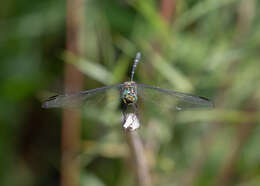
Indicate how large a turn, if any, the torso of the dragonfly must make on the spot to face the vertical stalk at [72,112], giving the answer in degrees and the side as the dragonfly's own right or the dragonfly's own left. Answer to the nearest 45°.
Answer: approximately 135° to the dragonfly's own right

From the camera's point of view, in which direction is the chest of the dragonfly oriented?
toward the camera
